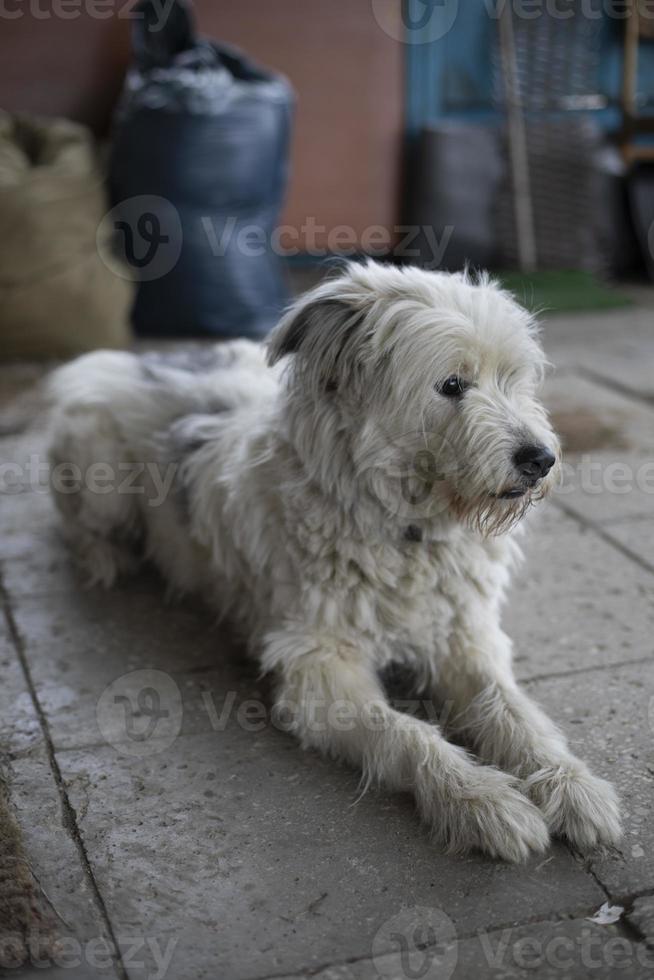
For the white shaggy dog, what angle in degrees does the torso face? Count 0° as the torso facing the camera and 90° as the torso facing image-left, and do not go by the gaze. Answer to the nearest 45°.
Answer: approximately 315°

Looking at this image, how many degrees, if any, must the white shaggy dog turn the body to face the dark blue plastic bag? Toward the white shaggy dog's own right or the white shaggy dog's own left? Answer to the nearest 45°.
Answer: approximately 135° to the white shaggy dog's own left

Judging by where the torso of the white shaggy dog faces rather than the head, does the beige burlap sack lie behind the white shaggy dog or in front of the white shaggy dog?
behind

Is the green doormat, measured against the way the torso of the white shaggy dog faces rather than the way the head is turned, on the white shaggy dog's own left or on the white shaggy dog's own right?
on the white shaggy dog's own left
